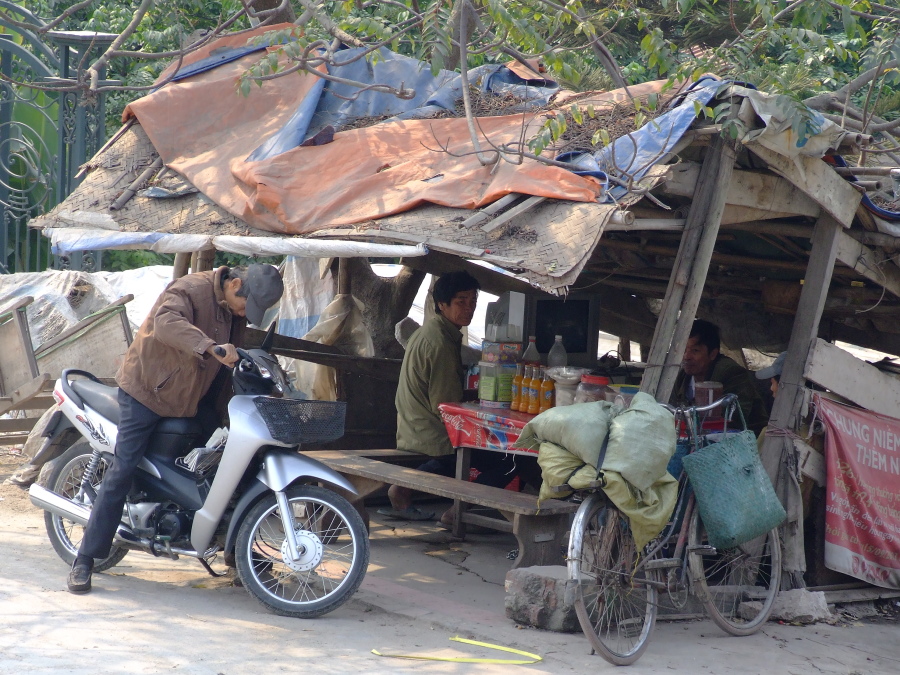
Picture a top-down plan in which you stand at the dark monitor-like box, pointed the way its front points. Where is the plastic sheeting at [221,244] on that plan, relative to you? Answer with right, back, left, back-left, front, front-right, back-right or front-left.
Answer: front-right

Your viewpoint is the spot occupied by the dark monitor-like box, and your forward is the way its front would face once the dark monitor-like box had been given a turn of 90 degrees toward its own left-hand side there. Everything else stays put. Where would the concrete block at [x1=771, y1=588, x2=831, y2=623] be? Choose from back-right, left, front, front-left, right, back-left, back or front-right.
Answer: front-right

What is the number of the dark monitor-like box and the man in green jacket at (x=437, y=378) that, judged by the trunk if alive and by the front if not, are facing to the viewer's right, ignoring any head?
1

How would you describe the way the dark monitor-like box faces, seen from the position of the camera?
facing the viewer

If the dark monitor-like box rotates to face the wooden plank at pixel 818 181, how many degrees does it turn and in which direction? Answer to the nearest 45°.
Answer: approximately 45° to its left

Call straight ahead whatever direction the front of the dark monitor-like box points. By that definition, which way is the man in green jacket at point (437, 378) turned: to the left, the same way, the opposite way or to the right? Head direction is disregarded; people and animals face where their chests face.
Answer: to the left

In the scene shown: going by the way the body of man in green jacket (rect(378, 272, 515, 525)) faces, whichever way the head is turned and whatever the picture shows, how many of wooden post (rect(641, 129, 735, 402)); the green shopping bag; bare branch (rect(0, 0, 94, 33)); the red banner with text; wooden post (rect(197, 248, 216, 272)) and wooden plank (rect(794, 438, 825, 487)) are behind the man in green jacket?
2

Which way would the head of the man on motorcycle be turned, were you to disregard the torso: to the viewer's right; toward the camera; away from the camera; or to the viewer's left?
to the viewer's right

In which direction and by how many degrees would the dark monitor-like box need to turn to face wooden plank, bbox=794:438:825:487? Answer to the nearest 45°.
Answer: approximately 45° to its left

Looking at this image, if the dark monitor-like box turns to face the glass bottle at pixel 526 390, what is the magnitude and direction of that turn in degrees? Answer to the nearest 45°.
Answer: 0° — it already faces it

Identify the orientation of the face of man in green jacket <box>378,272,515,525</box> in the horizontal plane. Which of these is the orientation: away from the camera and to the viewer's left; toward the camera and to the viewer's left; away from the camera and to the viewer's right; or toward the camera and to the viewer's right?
toward the camera and to the viewer's right

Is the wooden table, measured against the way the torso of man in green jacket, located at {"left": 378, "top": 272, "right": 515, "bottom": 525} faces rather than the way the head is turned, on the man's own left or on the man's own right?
on the man's own right
